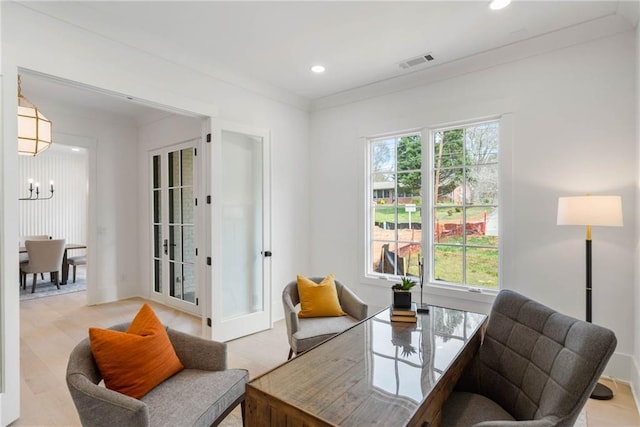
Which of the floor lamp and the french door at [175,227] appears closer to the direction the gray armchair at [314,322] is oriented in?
the floor lamp

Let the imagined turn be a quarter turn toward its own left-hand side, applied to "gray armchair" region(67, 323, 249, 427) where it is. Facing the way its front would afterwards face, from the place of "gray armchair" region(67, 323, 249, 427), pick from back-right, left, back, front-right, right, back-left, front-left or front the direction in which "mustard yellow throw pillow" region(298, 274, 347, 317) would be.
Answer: front

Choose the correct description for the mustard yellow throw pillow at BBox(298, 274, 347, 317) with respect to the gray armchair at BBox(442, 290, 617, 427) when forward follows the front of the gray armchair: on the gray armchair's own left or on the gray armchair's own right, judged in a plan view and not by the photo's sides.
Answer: on the gray armchair's own right

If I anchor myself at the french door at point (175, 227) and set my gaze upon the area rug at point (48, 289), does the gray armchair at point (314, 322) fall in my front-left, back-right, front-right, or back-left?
back-left

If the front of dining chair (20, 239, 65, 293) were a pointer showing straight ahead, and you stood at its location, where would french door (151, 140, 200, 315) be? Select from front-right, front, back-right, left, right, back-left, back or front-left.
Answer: back

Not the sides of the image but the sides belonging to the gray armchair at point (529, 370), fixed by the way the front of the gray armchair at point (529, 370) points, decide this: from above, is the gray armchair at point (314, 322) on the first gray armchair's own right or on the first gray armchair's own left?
on the first gray armchair's own right

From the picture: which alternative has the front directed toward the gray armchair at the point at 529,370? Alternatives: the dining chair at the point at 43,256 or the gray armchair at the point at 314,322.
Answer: the gray armchair at the point at 314,322

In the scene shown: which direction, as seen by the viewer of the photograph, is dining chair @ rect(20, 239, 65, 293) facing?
facing away from the viewer and to the left of the viewer

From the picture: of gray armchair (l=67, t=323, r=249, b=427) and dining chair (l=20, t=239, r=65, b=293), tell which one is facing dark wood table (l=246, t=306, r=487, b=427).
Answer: the gray armchair

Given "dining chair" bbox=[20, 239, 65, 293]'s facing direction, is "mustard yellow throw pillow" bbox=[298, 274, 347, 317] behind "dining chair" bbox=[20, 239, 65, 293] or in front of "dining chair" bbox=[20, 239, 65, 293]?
behind

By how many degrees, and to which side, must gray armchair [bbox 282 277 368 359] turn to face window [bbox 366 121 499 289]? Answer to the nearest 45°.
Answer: approximately 90° to its left

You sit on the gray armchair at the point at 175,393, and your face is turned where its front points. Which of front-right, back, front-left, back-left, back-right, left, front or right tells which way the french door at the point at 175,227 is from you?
back-left

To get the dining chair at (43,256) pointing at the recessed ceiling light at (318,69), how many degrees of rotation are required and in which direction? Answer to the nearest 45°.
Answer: approximately 180°

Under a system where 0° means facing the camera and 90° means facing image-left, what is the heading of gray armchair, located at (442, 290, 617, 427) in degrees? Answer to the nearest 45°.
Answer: approximately 45°

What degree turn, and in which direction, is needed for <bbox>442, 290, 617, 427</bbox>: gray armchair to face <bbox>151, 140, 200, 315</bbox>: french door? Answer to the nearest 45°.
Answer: approximately 45° to its right
